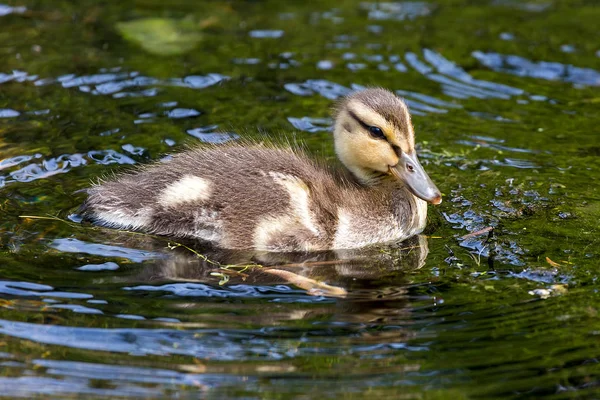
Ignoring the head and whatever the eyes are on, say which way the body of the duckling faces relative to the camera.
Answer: to the viewer's right
